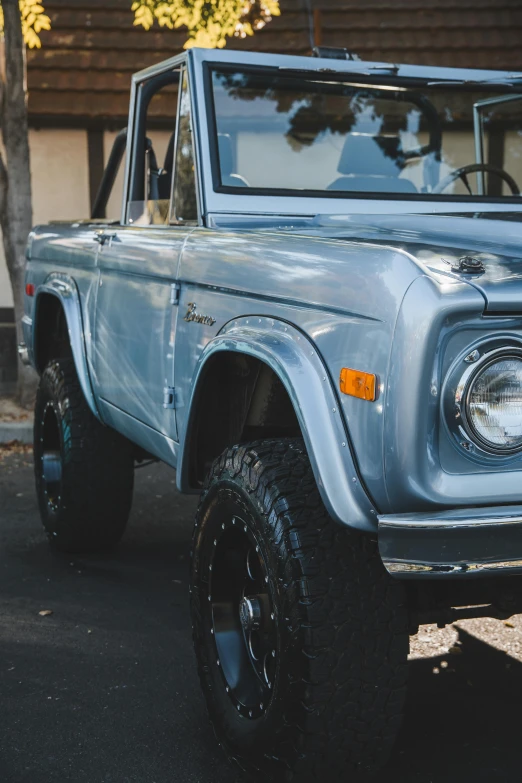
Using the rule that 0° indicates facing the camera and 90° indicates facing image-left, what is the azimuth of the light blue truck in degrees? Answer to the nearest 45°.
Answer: approximately 315°

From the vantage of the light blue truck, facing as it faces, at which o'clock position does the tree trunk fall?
The tree trunk is roughly at 7 o'clock from the light blue truck.
